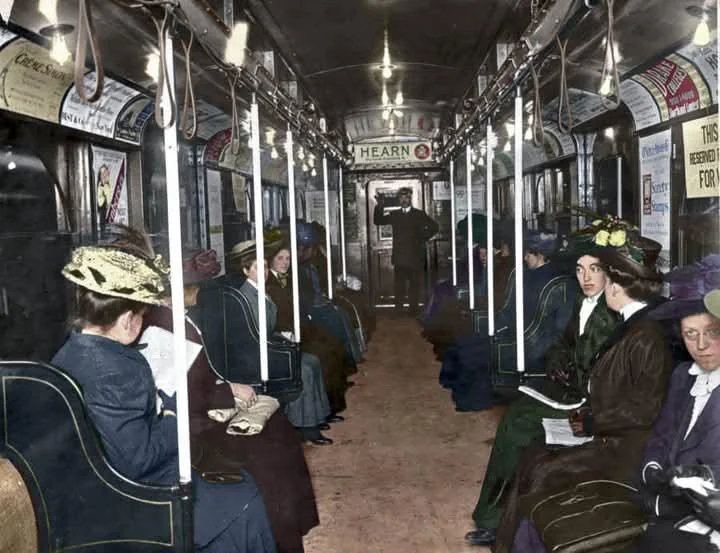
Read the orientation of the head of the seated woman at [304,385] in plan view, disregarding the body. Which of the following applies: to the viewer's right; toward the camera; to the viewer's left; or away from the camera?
to the viewer's right

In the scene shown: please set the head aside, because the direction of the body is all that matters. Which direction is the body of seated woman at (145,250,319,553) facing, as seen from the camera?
to the viewer's right

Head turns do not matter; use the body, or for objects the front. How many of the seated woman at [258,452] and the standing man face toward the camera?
1

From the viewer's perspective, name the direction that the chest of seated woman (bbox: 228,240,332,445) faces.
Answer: to the viewer's right

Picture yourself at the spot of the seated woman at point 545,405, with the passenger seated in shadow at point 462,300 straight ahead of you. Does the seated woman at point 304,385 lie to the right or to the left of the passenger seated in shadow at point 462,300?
left

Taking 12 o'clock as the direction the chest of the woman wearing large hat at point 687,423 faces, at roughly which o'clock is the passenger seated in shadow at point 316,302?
The passenger seated in shadow is roughly at 3 o'clock from the woman wearing large hat.

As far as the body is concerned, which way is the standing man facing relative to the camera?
toward the camera

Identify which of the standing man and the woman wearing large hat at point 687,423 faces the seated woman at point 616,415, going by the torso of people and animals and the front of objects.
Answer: the standing man

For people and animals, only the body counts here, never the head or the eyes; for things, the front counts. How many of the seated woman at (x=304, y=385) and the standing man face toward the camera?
1

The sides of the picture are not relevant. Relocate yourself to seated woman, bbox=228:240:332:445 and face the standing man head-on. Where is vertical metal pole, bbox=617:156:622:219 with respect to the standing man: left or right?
right

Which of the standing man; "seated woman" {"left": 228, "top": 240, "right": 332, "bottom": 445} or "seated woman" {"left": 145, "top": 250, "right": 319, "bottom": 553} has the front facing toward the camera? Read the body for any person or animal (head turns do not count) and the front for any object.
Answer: the standing man

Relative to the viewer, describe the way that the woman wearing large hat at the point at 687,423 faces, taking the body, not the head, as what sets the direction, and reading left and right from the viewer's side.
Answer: facing the viewer and to the left of the viewer

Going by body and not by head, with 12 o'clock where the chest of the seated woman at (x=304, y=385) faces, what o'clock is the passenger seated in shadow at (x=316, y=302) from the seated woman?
The passenger seated in shadow is roughly at 9 o'clock from the seated woman.

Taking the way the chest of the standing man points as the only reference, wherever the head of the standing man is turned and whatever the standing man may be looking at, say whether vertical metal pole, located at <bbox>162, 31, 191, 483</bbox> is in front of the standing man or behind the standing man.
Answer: in front

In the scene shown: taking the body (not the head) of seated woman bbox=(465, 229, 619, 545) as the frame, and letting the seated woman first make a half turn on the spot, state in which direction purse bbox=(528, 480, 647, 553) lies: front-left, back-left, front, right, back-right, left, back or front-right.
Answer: back-right
